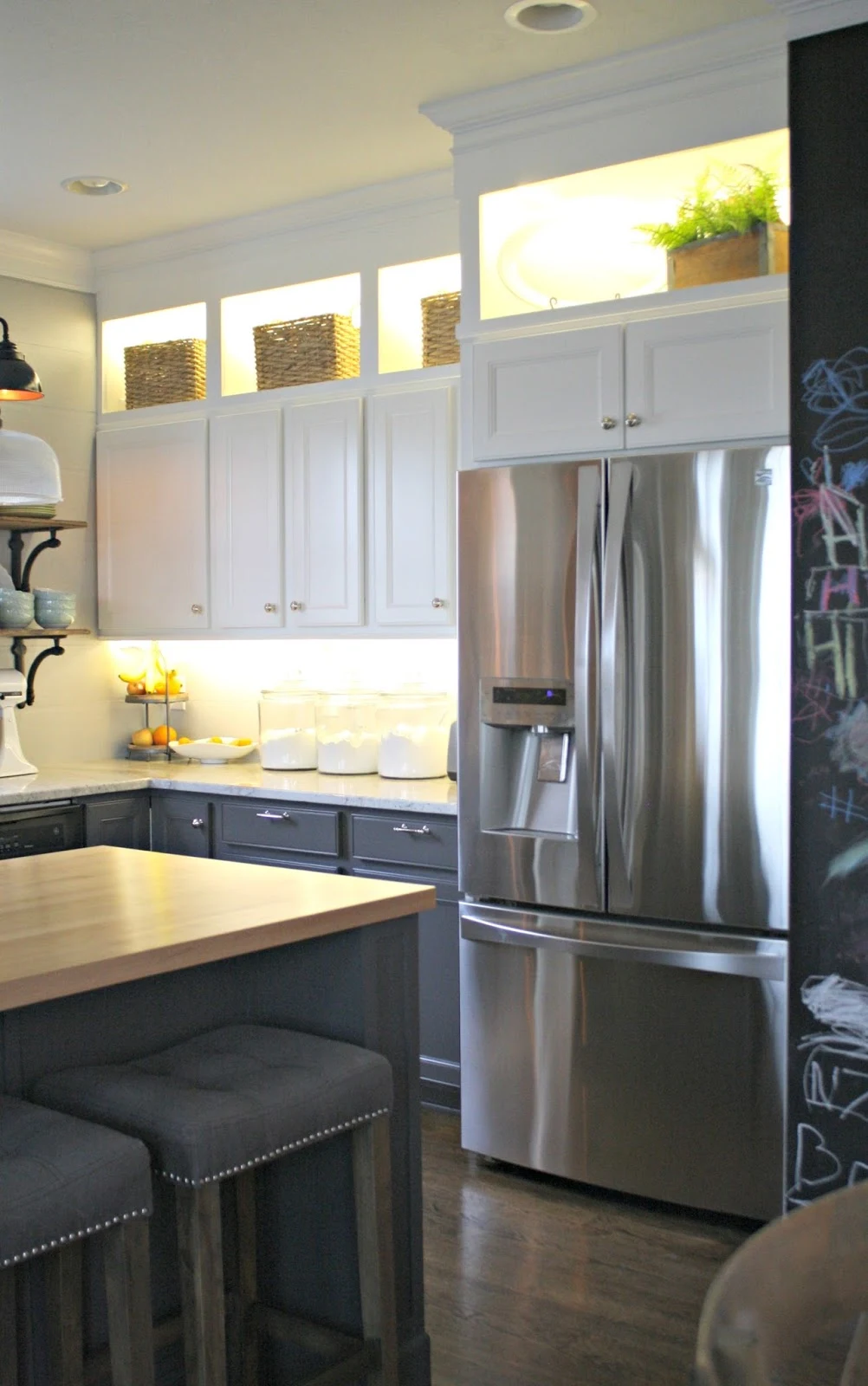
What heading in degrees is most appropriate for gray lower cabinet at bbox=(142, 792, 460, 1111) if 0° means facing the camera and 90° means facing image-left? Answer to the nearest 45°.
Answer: approximately 45°

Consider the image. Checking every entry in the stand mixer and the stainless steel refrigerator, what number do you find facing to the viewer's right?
0

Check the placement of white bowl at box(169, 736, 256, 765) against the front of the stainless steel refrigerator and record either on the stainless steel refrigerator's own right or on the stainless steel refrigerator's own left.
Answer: on the stainless steel refrigerator's own right

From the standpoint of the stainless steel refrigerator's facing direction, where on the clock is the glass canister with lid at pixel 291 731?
The glass canister with lid is roughly at 3 o'clock from the stainless steel refrigerator.

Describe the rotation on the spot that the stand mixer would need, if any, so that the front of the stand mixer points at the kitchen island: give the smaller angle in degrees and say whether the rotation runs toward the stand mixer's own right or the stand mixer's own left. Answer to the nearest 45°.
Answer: approximately 90° to the stand mixer's own left

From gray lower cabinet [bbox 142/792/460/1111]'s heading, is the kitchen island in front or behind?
in front

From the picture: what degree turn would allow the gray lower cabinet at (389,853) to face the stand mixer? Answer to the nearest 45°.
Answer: approximately 90° to its right

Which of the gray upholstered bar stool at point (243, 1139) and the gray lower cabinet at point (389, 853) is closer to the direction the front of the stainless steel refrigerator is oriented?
the gray upholstered bar stool

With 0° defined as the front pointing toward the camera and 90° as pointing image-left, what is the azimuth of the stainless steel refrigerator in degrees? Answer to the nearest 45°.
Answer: approximately 45°

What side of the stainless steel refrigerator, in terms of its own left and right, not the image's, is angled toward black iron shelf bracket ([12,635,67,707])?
right

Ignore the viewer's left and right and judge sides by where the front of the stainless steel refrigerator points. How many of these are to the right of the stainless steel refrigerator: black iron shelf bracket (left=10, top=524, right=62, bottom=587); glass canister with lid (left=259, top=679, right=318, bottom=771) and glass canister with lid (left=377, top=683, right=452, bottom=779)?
3

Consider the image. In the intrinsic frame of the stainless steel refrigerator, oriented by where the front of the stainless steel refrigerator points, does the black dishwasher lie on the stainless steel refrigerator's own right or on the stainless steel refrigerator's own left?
on the stainless steel refrigerator's own right
